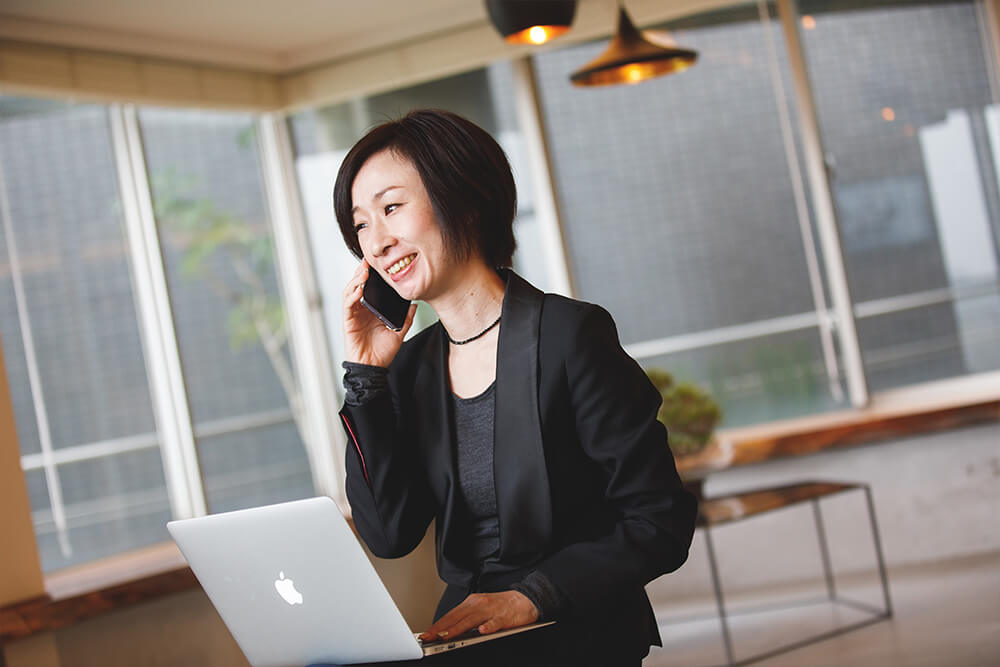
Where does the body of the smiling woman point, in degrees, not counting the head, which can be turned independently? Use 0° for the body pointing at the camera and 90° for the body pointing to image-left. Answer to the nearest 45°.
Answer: approximately 45°

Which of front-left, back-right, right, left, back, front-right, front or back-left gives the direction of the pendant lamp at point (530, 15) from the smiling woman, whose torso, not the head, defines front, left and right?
back-right

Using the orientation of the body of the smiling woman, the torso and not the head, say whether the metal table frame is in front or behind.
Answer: behind

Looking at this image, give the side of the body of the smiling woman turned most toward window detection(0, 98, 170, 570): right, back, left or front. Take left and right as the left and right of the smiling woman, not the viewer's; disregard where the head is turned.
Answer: right

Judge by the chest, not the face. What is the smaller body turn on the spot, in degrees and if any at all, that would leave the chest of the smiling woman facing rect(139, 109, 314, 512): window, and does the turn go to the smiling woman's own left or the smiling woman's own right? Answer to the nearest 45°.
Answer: approximately 135° to the smiling woman's own right

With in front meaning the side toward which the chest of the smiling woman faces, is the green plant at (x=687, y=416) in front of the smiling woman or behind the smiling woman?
behind

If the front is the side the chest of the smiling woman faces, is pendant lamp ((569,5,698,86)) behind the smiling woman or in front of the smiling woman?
behind

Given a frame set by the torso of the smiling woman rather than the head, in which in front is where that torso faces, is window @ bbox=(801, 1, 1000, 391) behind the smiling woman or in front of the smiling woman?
behind
